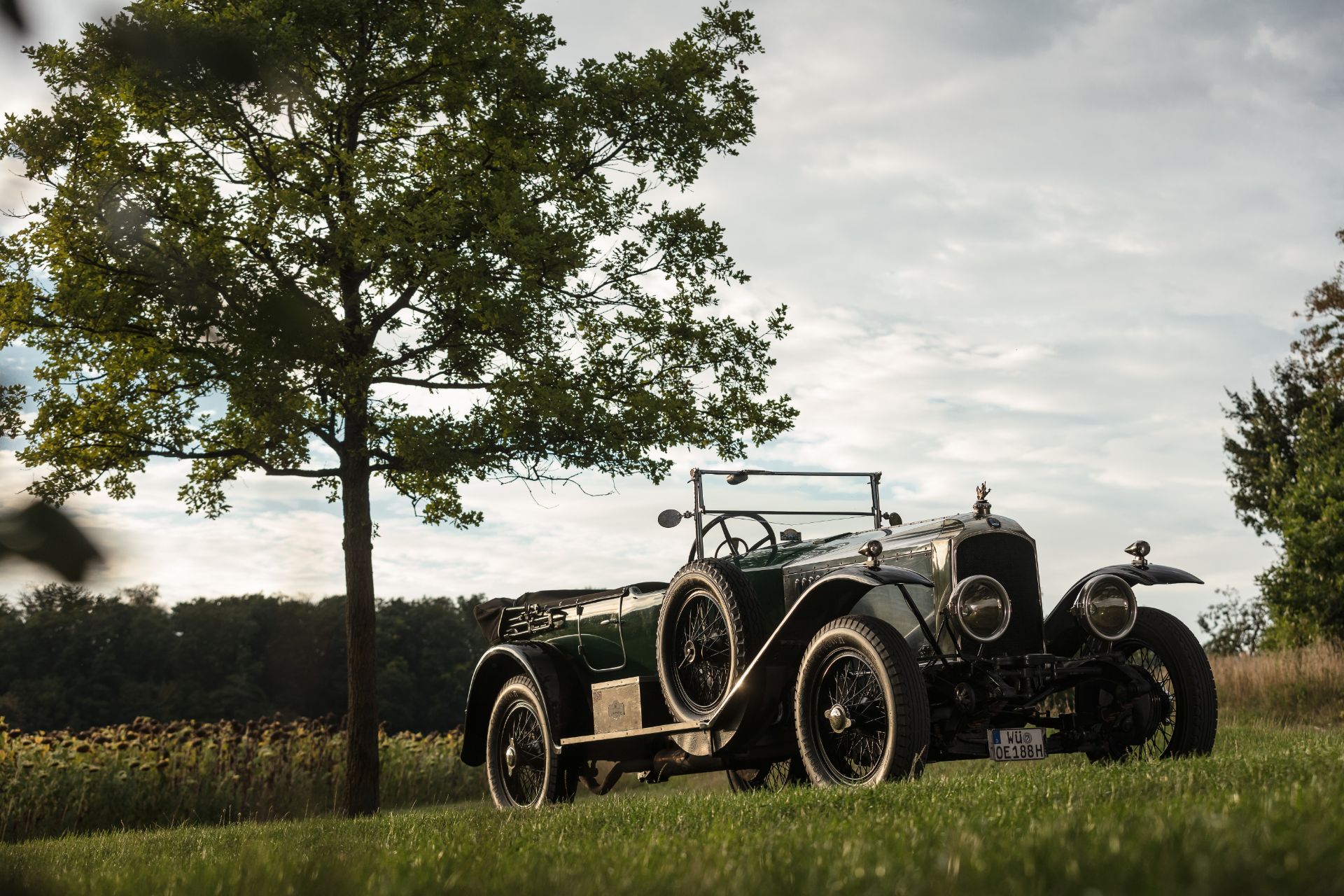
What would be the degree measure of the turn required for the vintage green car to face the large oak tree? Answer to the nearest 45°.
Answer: approximately 180°

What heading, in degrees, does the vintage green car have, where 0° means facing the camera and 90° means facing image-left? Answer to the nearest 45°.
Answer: approximately 315°

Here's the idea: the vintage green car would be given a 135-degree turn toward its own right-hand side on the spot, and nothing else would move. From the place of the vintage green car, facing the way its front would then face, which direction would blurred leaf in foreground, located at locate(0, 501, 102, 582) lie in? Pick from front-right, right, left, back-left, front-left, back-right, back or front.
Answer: left
